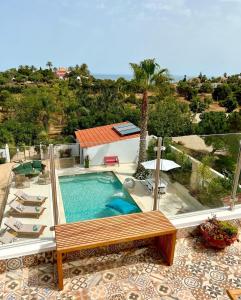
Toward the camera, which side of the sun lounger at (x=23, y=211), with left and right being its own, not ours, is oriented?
right

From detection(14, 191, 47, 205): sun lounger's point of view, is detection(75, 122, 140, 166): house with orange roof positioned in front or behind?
in front

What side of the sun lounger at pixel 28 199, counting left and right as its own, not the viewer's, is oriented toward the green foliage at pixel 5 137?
left

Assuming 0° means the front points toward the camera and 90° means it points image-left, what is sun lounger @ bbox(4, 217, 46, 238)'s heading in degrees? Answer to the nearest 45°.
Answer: approximately 270°

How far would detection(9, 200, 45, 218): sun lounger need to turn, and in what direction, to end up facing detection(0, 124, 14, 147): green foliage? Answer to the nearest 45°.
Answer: approximately 90° to its left

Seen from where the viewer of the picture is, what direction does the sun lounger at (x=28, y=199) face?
facing to the right of the viewer

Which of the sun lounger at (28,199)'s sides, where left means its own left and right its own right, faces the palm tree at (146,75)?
front

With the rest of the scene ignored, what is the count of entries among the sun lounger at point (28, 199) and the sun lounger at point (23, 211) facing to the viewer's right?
2

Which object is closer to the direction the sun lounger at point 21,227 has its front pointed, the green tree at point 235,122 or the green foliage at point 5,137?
the green tree

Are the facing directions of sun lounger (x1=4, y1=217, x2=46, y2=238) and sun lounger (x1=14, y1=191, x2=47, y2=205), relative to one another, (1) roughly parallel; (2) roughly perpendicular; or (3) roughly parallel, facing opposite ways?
roughly parallel

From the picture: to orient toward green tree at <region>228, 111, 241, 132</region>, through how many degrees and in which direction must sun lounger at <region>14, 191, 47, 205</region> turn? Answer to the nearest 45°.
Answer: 0° — it already faces it

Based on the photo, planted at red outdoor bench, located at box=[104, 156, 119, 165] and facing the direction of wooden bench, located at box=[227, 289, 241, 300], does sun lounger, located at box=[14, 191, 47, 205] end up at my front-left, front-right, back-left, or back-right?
front-right

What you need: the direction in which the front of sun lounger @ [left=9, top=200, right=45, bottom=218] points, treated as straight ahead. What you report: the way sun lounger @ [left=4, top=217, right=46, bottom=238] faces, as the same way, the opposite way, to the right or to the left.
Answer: the same way

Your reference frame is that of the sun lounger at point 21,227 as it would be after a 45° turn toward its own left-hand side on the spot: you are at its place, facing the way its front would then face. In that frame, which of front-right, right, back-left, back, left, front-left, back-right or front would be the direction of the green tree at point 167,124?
front

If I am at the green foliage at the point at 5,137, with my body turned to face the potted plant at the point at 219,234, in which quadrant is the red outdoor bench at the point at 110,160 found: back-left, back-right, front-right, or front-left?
front-left

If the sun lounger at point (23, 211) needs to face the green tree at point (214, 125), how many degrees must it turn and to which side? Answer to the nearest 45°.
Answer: approximately 45° to its left

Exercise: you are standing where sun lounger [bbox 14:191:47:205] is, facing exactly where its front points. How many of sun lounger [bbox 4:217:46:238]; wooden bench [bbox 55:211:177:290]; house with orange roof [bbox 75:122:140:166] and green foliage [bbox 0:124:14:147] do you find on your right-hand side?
2

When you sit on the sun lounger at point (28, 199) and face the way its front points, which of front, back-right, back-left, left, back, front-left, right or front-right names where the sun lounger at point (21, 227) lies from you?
right
